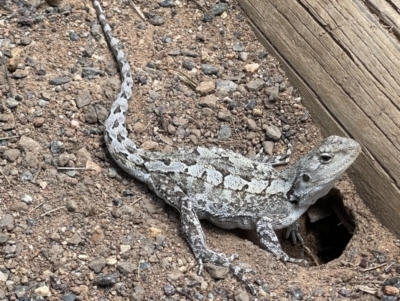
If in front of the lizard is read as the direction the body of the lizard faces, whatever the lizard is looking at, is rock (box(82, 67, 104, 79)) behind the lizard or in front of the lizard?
behind

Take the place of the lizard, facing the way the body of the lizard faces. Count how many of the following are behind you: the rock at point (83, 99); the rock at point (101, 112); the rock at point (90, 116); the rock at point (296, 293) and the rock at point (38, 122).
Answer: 4

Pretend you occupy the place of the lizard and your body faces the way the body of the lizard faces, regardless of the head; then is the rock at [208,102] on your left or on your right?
on your left

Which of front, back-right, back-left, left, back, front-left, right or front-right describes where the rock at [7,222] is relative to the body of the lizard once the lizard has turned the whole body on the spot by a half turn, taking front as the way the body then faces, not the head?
front-left

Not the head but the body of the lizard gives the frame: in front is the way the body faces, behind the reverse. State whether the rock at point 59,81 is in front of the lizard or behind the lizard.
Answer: behind

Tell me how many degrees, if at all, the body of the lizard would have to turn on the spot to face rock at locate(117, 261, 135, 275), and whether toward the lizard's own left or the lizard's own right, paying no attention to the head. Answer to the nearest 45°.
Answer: approximately 90° to the lizard's own right

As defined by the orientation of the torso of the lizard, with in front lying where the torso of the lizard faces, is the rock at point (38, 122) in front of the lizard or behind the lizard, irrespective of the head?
behind

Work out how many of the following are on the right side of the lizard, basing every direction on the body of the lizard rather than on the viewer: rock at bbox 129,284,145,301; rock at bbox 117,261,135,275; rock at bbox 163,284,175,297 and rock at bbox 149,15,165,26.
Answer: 3

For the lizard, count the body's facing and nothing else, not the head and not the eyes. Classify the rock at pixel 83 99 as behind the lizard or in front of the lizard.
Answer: behind

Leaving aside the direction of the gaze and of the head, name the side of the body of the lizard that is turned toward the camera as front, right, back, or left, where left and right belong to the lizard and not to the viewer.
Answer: right

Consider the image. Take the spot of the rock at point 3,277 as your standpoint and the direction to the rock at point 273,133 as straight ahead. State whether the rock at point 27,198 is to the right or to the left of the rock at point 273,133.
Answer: left

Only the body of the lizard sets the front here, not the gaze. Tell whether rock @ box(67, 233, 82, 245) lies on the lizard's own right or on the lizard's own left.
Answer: on the lizard's own right

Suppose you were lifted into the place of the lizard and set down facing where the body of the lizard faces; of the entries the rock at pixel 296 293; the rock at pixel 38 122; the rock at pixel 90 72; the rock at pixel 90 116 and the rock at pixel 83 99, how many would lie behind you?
4

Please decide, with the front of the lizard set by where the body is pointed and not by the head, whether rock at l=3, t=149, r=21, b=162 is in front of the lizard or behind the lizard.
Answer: behind

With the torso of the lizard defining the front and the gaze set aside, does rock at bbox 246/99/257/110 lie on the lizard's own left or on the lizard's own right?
on the lizard's own left
